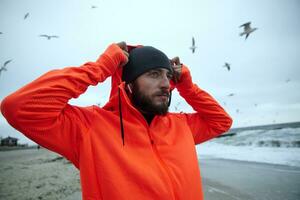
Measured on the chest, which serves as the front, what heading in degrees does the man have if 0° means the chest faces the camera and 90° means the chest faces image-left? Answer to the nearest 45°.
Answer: approximately 315°

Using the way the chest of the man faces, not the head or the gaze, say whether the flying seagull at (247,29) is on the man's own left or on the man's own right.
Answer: on the man's own left
